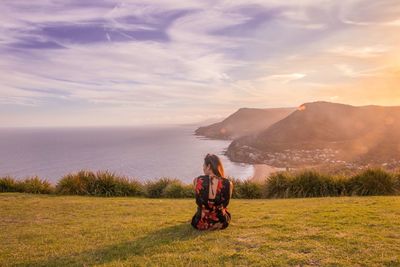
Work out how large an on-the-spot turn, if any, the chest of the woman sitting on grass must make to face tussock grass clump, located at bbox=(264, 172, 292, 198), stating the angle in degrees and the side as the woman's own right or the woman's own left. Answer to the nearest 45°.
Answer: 0° — they already face it

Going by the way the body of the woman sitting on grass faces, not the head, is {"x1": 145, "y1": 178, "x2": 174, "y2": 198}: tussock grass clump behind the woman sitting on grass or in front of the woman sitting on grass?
in front

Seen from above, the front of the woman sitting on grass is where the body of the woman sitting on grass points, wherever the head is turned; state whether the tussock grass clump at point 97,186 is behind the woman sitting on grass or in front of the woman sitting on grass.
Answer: in front

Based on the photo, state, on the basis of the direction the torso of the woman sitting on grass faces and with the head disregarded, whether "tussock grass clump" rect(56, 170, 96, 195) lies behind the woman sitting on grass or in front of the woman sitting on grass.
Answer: in front

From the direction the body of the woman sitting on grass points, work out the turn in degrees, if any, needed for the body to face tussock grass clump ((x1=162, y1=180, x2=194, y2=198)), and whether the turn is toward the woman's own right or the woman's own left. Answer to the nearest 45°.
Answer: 0° — they already face it

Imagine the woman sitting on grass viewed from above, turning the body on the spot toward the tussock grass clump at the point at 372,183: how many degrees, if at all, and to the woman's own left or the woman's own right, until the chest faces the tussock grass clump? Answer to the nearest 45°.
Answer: approximately 45° to the woman's own right

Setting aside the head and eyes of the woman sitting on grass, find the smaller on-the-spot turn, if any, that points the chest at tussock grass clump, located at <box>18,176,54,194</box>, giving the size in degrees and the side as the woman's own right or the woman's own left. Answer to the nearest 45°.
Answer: approximately 45° to the woman's own left

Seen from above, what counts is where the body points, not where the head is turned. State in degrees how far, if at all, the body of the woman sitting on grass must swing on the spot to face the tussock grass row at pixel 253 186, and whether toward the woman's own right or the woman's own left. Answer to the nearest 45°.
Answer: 0° — they already face it

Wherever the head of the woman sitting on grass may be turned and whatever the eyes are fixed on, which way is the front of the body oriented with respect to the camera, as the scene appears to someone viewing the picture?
away from the camera

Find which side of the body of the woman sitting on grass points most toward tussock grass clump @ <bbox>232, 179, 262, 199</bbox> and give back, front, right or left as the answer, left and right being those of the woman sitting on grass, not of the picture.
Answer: front
